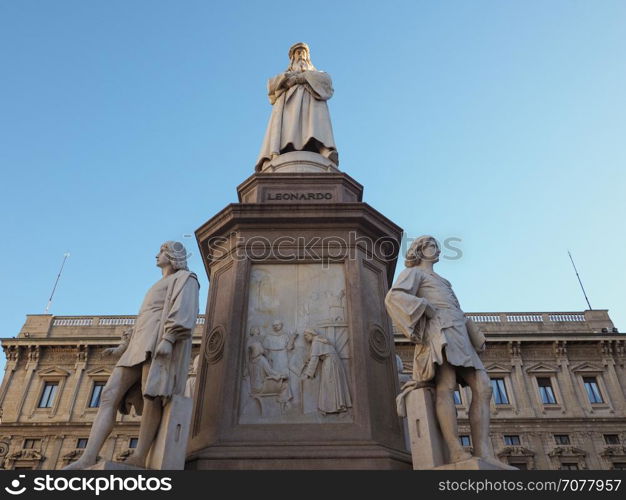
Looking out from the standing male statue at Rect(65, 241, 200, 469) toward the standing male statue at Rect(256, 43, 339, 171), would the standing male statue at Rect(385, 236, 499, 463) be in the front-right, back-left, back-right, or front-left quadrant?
front-right

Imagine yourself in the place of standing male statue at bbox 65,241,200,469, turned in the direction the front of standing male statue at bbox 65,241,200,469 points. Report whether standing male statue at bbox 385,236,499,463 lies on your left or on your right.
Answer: on your left

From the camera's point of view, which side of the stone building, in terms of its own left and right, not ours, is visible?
front

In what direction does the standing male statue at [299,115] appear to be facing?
toward the camera

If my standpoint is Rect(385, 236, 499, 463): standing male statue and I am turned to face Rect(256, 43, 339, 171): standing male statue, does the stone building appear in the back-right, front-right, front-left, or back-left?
front-right

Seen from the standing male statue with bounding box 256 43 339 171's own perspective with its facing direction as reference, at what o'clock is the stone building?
The stone building is roughly at 7 o'clock from the standing male statue.

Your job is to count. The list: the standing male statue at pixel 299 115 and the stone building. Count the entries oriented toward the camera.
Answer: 2

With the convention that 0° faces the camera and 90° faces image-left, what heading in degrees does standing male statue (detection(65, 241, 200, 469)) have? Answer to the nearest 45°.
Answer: approximately 45°

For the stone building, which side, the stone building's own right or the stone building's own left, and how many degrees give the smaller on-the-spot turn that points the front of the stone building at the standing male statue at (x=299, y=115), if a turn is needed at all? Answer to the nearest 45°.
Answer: approximately 45° to the stone building's own right

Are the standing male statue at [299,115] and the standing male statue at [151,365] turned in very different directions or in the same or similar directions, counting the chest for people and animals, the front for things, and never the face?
same or similar directions

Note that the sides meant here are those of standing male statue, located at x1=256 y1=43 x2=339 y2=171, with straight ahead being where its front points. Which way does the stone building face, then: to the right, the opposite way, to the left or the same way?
the same way

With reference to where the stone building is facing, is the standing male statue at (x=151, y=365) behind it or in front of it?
in front
